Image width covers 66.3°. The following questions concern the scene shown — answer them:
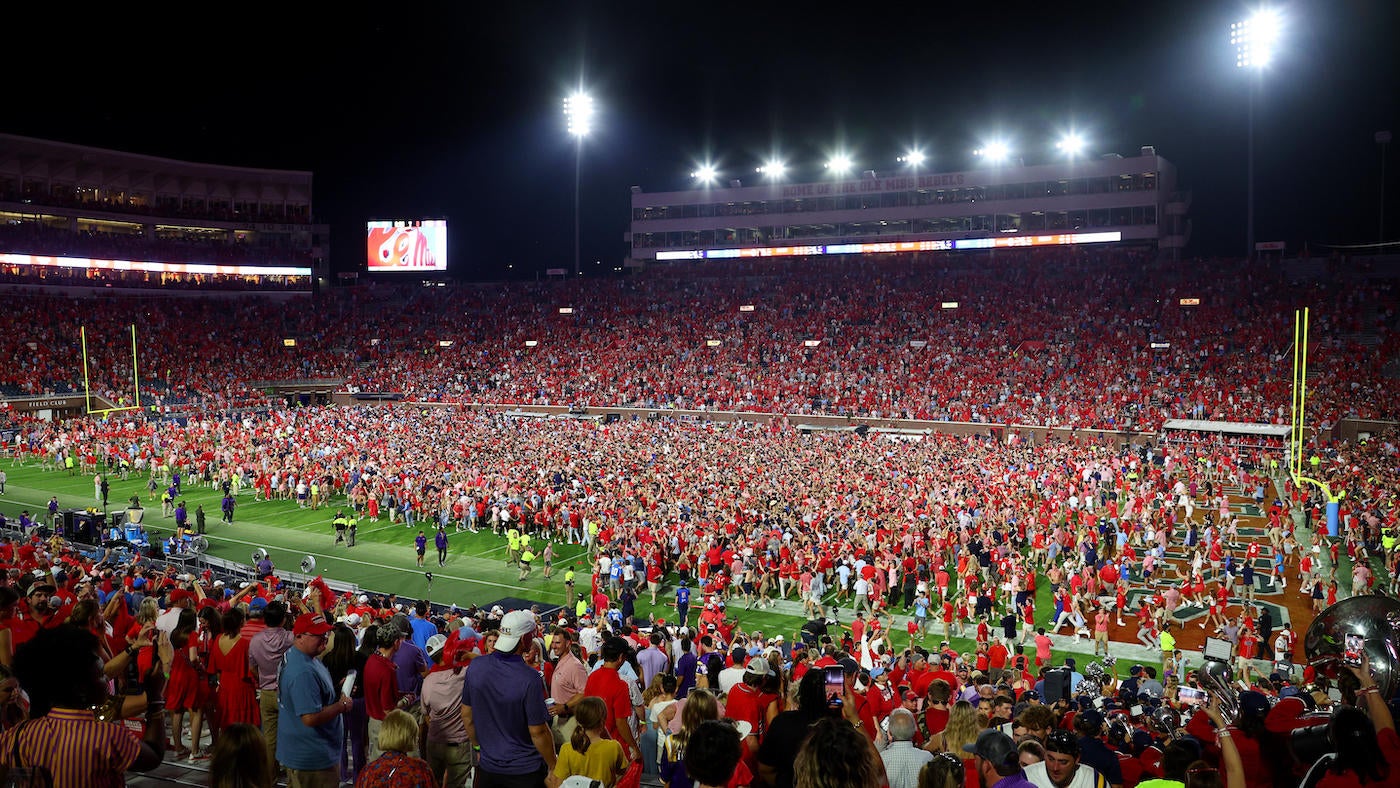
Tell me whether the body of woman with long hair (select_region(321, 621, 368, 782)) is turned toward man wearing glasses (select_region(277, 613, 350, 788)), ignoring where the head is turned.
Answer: no

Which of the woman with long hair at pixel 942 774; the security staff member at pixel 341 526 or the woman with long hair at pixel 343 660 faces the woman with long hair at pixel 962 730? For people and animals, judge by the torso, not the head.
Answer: the woman with long hair at pixel 942 774

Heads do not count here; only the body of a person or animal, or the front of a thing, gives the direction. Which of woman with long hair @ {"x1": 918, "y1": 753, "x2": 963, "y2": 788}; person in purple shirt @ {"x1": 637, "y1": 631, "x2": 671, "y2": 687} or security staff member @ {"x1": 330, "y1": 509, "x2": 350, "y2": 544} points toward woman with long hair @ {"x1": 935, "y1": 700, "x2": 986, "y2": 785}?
woman with long hair @ {"x1": 918, "y1": 753, "x2": 963, "y2": 788}

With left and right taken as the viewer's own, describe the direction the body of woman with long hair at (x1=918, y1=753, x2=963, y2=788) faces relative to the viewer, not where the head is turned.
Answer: facing away from the viewer

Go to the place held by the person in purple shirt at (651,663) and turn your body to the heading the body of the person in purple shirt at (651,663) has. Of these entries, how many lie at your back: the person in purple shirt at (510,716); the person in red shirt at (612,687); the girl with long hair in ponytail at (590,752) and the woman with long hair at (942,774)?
4

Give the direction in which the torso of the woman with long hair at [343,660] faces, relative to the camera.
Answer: away from the camera

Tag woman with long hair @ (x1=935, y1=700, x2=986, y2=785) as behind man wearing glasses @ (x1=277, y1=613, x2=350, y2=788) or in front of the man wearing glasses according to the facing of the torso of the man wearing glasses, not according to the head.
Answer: in front

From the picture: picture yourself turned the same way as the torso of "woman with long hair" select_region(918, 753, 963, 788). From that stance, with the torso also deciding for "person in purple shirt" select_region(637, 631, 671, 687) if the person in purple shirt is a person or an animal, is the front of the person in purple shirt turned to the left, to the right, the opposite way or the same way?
the same way

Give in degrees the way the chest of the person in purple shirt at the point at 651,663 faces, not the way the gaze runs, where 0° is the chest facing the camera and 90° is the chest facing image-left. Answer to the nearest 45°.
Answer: approximately 180°

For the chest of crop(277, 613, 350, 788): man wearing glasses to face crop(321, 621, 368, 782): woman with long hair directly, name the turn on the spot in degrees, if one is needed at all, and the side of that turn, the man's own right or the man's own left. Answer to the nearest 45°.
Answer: approximately 90° to the man's own left

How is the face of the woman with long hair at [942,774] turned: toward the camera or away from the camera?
away from the camera

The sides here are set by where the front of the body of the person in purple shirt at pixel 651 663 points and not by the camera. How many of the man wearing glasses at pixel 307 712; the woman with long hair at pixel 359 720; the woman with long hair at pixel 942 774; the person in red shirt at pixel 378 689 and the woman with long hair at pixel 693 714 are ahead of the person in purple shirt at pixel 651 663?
0
